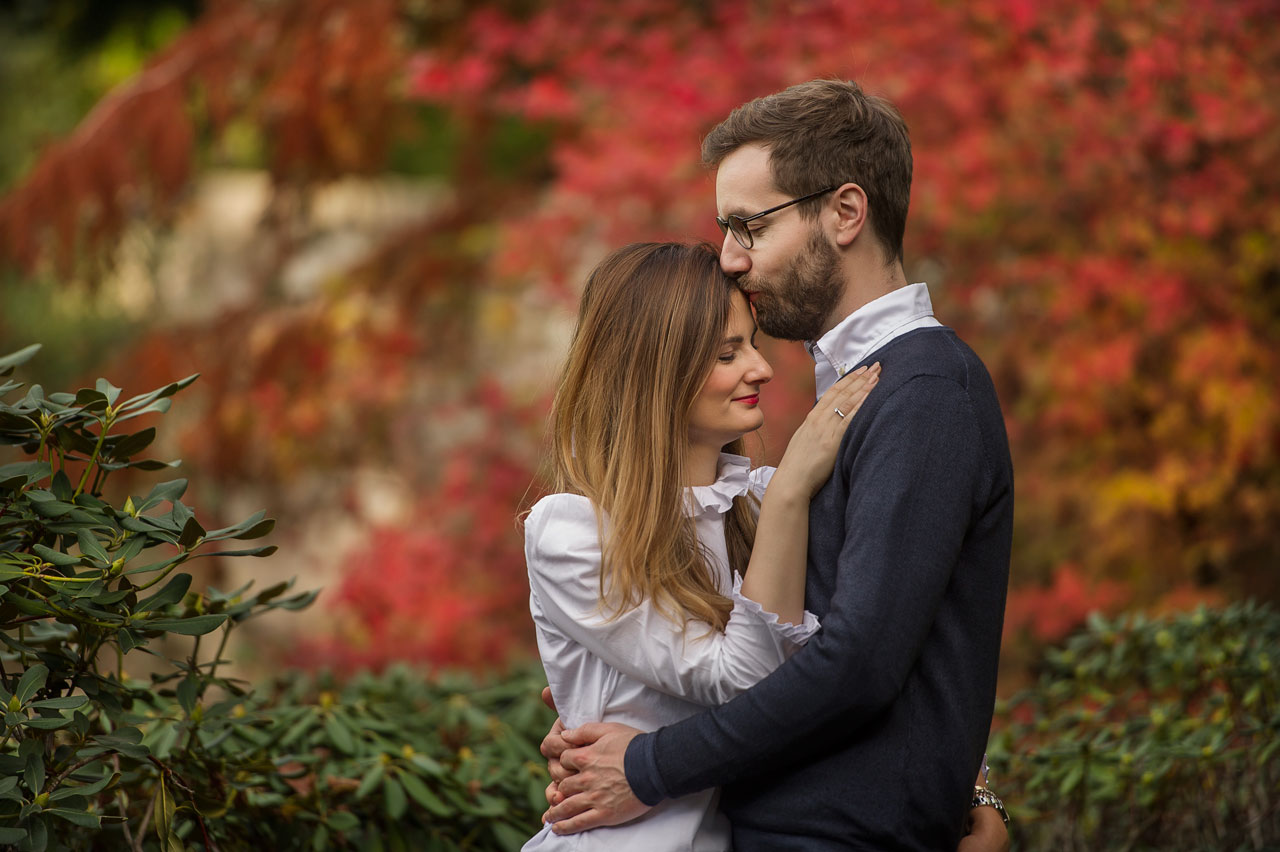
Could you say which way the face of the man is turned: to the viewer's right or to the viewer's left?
to the viewer's left

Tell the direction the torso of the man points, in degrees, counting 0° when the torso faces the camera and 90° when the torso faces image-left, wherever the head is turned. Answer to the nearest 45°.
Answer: approximately 90°

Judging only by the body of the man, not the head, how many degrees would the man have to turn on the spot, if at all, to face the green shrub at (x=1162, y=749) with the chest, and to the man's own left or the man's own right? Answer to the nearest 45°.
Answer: approximately 135° to the man's own right

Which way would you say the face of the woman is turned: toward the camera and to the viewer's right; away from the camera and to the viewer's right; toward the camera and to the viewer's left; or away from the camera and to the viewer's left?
toward the camera and to the viewer's right

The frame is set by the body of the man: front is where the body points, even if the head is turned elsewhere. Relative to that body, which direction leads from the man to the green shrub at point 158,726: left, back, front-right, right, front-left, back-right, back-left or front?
front
